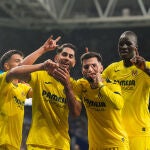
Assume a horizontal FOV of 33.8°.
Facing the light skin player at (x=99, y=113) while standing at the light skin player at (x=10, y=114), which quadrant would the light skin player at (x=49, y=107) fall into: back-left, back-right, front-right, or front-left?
front-right

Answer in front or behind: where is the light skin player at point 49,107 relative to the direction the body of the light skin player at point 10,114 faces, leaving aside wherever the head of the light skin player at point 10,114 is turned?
in front

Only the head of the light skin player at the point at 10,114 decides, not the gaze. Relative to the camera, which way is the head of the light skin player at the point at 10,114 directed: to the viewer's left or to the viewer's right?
to the viewer's right

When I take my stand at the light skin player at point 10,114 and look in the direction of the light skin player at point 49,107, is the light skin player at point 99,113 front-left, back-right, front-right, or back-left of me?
front-left

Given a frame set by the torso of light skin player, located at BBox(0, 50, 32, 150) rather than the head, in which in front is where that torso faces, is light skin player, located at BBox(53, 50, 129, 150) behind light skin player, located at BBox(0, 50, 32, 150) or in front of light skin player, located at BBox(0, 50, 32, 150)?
in front

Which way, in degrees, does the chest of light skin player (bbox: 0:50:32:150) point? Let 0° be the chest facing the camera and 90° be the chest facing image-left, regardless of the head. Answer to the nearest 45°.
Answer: approximately 315°
